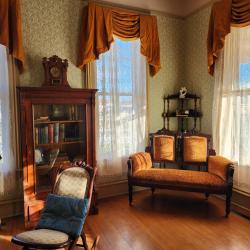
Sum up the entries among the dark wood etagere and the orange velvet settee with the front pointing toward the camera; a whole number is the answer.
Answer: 2

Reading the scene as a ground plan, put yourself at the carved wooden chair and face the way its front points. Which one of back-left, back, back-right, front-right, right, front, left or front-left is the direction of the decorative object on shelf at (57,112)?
back-right

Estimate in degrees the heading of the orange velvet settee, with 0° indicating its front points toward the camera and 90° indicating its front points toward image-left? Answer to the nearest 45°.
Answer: approximately 0°

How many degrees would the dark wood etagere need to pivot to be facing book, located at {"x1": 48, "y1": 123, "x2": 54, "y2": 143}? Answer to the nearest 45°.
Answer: approximately 45° to its right

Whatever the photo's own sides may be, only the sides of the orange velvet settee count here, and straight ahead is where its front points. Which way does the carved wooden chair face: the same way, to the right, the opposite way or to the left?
the same way

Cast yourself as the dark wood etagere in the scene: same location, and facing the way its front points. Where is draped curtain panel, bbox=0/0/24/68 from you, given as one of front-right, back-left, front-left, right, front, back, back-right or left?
front-right

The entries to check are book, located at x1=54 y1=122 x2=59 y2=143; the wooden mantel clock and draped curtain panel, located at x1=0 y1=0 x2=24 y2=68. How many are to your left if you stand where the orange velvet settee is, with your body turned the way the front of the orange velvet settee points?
0

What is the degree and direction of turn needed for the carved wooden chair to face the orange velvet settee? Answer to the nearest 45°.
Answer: approximately 135° to its left

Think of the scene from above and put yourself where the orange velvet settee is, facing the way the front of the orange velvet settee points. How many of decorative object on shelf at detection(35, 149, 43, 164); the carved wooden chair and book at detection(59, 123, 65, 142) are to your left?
0

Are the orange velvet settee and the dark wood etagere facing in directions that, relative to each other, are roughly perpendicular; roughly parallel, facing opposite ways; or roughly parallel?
roughly parallel

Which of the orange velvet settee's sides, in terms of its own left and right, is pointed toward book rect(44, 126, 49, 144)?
right

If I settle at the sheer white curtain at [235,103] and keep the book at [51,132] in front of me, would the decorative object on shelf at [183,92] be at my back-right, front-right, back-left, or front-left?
front-right

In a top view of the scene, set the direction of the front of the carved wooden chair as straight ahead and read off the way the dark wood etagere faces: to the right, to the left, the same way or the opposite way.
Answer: the same way

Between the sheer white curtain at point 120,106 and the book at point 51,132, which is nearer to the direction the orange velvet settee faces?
the book

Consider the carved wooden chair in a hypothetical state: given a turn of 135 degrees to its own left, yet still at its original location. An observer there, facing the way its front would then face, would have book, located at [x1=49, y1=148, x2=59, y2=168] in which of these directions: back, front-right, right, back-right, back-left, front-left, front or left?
left

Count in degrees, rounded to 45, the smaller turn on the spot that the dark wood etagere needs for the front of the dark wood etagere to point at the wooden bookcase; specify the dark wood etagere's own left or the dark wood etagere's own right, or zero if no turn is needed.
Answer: approximately 45° to the dark wood etagere's own right

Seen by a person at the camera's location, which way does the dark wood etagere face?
facing the viewer

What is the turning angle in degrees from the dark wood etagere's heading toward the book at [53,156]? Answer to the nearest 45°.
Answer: approximately 45° to its right
